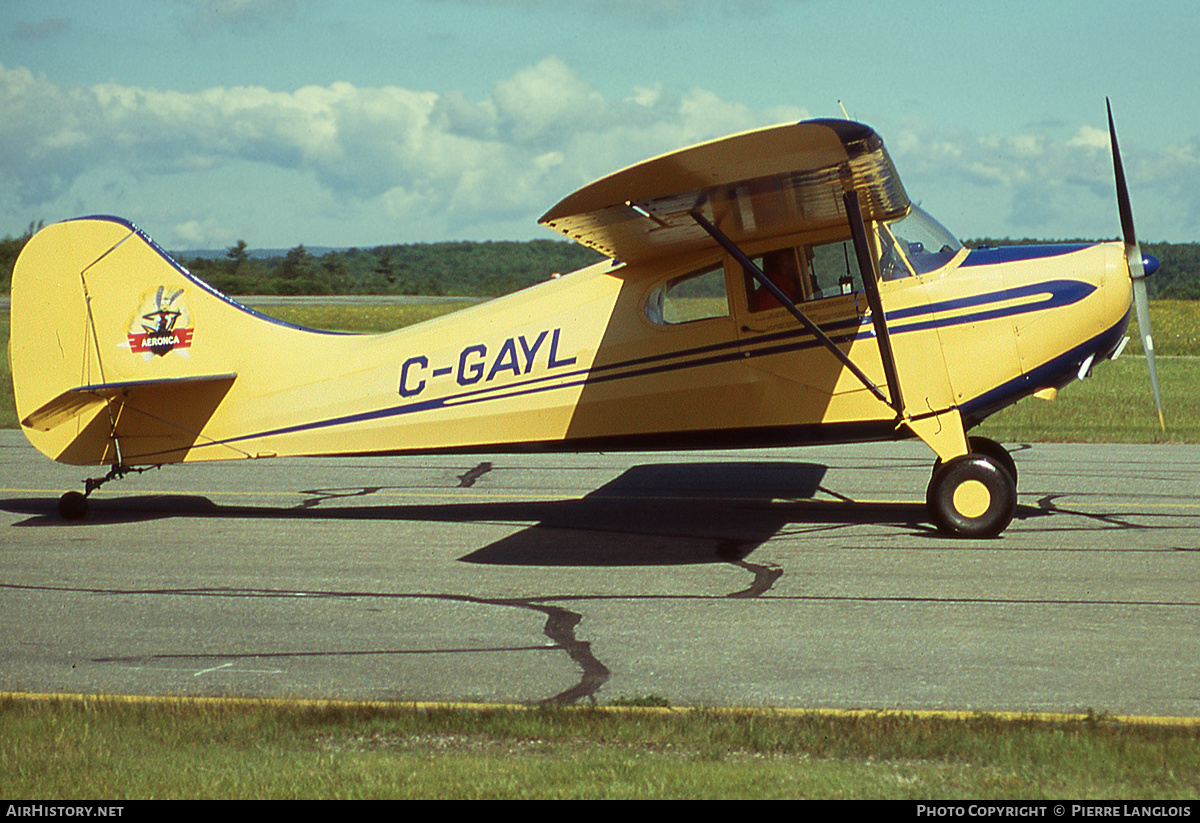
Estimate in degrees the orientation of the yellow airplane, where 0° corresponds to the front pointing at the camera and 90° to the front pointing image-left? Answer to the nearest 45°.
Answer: approximately 270°
